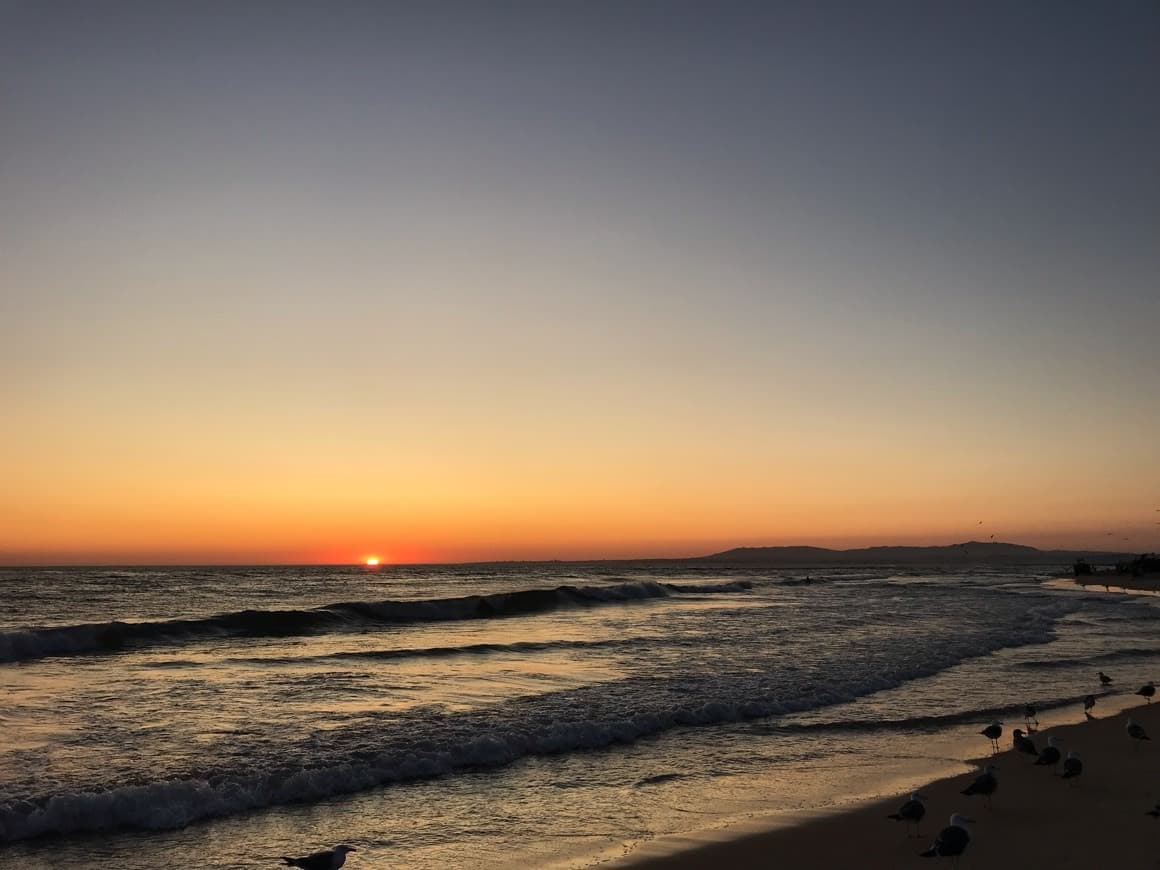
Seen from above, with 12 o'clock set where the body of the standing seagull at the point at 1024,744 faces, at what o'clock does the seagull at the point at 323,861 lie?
The seagull is roughly at 10 o'clock from the standing seagull.

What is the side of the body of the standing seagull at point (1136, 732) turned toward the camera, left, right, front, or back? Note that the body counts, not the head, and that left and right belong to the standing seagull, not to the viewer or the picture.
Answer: left

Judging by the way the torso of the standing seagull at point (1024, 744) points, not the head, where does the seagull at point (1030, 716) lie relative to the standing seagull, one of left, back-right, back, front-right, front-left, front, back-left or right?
right
